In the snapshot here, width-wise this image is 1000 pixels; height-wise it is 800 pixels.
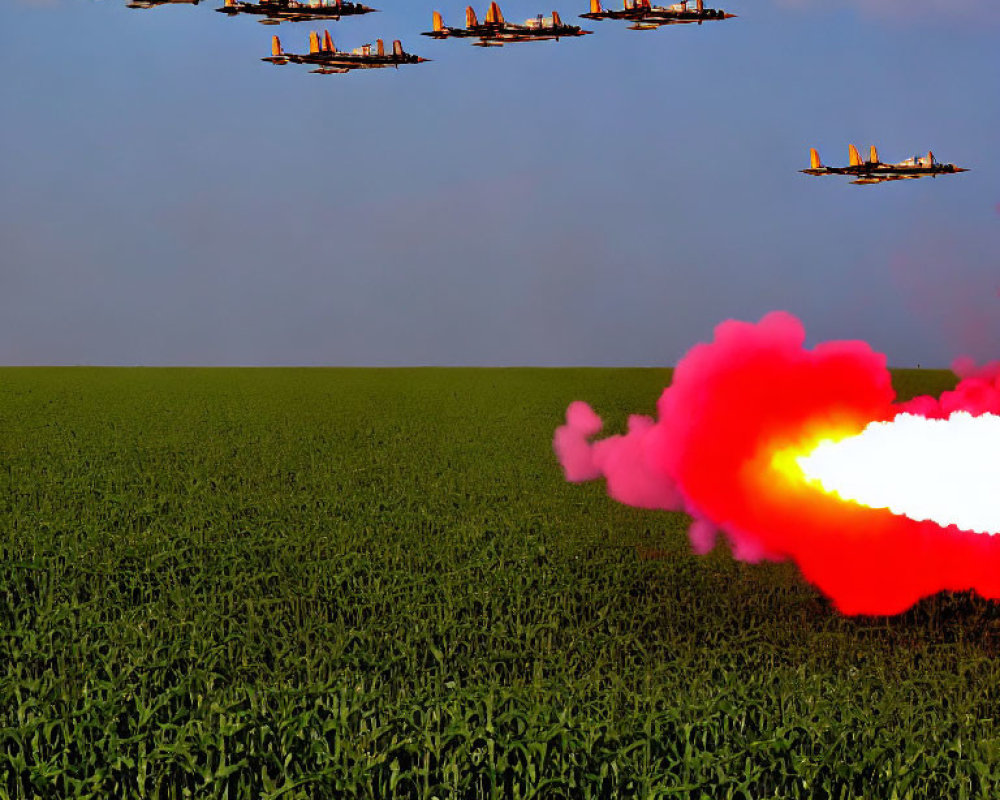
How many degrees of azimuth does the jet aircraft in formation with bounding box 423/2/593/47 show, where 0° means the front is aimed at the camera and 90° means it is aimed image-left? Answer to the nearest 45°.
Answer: approximately 270°

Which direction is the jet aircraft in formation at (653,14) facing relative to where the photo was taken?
to the viewer's right

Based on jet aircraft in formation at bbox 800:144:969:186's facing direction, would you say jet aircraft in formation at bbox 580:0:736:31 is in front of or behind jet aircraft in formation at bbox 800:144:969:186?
behind

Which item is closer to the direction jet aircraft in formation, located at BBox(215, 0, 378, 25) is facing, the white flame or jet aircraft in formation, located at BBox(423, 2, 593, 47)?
the jet aircraft in formation

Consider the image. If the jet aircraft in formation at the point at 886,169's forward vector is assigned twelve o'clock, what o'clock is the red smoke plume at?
The red smoke plume is roughly at 3 o'clock from the jet aircraft in formation.

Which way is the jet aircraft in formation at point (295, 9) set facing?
to the viewer's right

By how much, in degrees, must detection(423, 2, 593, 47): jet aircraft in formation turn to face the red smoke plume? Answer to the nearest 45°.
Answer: approximately 90° to its right

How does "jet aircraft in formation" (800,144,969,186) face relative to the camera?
to the viewer's right

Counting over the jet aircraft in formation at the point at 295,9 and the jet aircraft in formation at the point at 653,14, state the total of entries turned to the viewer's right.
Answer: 2

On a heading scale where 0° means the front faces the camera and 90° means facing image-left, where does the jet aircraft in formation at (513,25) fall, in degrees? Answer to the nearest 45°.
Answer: approximately 270°
